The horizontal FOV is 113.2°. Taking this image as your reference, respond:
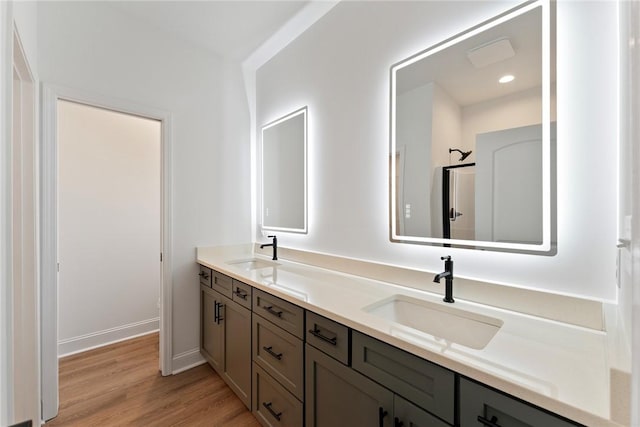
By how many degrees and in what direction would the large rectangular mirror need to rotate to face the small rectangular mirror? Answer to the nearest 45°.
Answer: approximately 45° to its right

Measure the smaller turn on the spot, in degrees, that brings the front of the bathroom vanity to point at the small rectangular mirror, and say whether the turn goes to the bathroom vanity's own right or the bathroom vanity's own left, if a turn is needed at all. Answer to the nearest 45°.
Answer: approximately 90° to the bathroom vanity's own right

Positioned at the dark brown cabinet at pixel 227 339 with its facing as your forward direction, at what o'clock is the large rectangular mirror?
The large rectangular mirror is roughly at 9 o'clock from the dark brown cabinet.

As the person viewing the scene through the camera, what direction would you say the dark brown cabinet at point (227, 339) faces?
facing the viewer and to the left of the viewer

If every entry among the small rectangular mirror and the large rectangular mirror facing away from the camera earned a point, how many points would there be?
0

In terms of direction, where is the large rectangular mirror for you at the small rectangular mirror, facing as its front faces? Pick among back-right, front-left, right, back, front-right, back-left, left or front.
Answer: left

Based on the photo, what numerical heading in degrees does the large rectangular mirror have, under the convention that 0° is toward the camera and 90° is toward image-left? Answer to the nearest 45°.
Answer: approximately 45°

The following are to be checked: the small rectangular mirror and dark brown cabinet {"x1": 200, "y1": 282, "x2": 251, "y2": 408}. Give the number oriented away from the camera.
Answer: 0

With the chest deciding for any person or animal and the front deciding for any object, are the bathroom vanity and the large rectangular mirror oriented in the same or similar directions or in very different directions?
same or similar directions

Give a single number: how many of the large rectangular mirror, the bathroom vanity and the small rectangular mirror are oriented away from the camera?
0

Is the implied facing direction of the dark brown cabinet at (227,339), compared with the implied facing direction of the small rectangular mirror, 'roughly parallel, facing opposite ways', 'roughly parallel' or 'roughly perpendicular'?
roughly parallel
